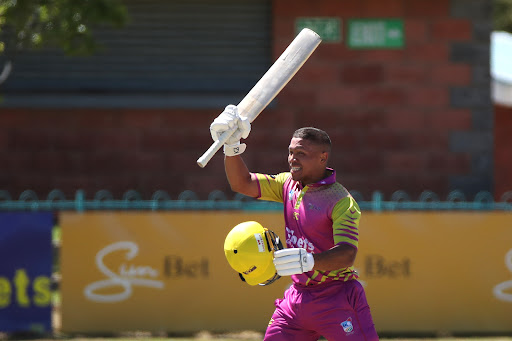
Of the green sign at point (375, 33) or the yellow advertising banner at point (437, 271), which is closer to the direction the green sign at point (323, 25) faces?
the yellow advertising banner

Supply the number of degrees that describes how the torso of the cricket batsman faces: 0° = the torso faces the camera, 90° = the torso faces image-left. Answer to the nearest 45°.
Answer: approximately 45°

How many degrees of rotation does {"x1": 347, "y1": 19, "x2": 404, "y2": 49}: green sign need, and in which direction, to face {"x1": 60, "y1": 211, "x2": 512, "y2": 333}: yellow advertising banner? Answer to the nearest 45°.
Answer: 0° — it already faces it

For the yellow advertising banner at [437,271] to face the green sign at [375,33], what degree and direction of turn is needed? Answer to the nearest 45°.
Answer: approximately 180°

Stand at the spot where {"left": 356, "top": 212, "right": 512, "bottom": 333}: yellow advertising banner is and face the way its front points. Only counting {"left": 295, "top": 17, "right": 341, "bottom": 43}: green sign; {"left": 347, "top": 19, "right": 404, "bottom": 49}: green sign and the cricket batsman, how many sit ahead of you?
1

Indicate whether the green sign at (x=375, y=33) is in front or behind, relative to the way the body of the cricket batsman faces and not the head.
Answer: behind

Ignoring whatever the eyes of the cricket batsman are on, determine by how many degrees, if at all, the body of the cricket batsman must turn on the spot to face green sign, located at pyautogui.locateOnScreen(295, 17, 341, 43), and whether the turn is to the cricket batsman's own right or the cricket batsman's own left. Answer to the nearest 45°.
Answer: approximately 135° to the cricket batsman's own right

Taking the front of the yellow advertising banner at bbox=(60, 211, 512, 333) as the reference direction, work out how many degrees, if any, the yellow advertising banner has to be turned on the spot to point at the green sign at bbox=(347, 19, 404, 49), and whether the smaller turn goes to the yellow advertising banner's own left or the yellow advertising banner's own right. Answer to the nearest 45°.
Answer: approximately 135° to the yellow advertising banner's own left

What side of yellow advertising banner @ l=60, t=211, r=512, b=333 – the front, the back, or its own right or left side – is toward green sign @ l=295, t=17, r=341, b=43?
back

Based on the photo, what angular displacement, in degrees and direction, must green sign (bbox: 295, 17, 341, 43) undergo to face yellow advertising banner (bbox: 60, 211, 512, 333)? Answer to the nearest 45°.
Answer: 0° — it already faces it

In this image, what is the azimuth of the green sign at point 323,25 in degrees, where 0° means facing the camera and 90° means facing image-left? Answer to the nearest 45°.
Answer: approximately 0°

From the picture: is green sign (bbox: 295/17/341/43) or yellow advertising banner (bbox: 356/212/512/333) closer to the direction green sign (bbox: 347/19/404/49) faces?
the yellow advertising banner
